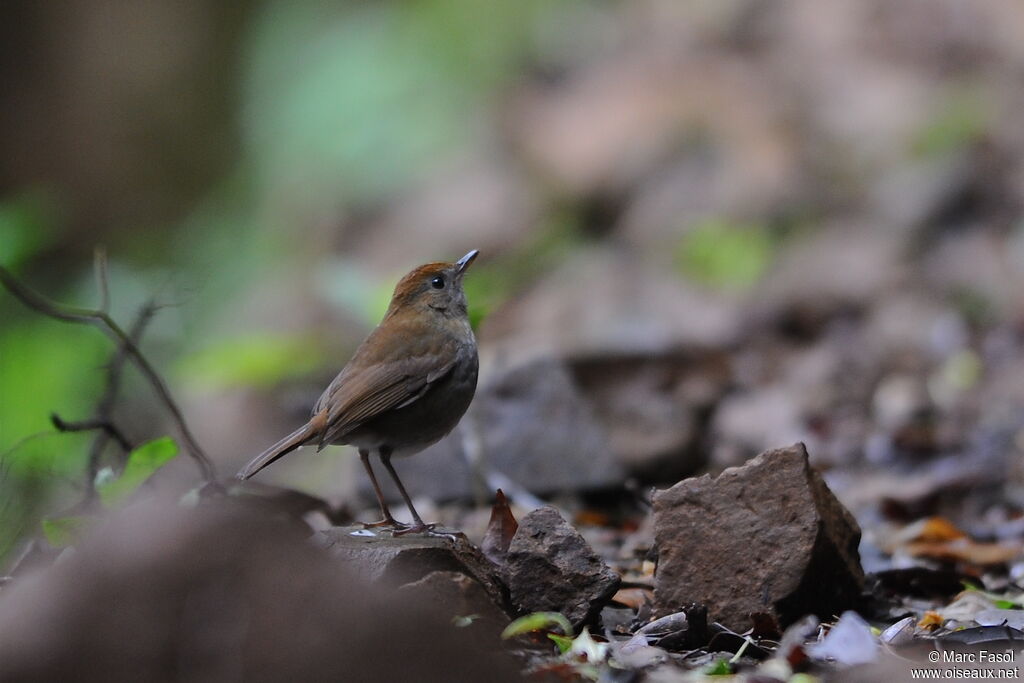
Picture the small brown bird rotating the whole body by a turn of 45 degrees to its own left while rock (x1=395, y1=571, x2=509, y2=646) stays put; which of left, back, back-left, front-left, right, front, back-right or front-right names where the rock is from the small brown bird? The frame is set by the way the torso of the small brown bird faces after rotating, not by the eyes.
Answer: back-right

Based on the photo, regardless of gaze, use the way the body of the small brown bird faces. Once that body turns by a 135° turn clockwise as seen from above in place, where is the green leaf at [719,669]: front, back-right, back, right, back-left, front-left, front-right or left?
left

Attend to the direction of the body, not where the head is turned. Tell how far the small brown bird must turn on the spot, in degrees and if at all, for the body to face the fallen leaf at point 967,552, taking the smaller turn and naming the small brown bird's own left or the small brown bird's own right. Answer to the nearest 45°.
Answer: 0° — it already faces it

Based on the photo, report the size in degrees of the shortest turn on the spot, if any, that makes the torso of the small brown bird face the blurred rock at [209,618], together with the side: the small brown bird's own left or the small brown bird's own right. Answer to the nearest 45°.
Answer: approximately 90° to the small brown bird's own right

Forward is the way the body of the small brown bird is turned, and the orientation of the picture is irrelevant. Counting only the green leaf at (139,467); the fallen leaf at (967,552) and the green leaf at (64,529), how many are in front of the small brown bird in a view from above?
1

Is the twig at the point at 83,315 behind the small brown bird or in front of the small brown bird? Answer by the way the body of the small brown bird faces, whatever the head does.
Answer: behind

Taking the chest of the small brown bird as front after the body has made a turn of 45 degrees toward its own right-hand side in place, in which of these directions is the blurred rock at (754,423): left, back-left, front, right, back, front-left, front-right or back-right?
left

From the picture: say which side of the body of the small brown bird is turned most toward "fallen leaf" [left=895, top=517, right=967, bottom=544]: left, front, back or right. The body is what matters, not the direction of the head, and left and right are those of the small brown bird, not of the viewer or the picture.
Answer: front

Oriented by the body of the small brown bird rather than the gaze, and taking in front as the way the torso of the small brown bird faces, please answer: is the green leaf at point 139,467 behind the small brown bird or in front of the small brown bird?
behind

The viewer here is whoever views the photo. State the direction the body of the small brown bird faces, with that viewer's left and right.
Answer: facing to the right of the viewer
